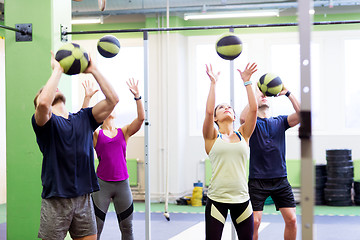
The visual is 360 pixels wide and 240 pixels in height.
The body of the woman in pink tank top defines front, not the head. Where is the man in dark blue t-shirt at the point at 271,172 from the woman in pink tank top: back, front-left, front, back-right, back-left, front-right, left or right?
left

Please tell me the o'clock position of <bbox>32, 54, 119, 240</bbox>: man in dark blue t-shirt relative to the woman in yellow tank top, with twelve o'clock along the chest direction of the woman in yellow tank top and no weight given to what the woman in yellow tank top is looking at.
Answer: The man in dark blue t-shirt is roughly at 2 o'clock from the woman in yellow tank top.

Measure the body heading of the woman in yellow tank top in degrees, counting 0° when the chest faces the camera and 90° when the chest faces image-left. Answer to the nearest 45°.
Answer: approximately 0°

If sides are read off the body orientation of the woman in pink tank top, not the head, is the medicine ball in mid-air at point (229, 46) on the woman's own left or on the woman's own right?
on the woman's own left

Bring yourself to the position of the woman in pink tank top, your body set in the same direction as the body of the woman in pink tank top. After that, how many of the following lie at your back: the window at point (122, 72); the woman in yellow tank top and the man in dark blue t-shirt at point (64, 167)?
1

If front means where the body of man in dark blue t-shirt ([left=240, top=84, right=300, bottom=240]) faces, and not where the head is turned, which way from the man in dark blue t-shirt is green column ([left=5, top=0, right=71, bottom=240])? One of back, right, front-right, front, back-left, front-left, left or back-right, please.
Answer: right

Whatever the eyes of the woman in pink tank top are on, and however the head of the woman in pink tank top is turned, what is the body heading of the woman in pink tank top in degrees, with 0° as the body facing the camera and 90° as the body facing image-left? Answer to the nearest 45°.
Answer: approximately 0°

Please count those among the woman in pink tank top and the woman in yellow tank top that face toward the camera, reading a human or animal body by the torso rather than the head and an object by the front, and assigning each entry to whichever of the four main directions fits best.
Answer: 2

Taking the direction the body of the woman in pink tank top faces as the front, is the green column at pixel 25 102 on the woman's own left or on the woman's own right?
on the woman's own right
